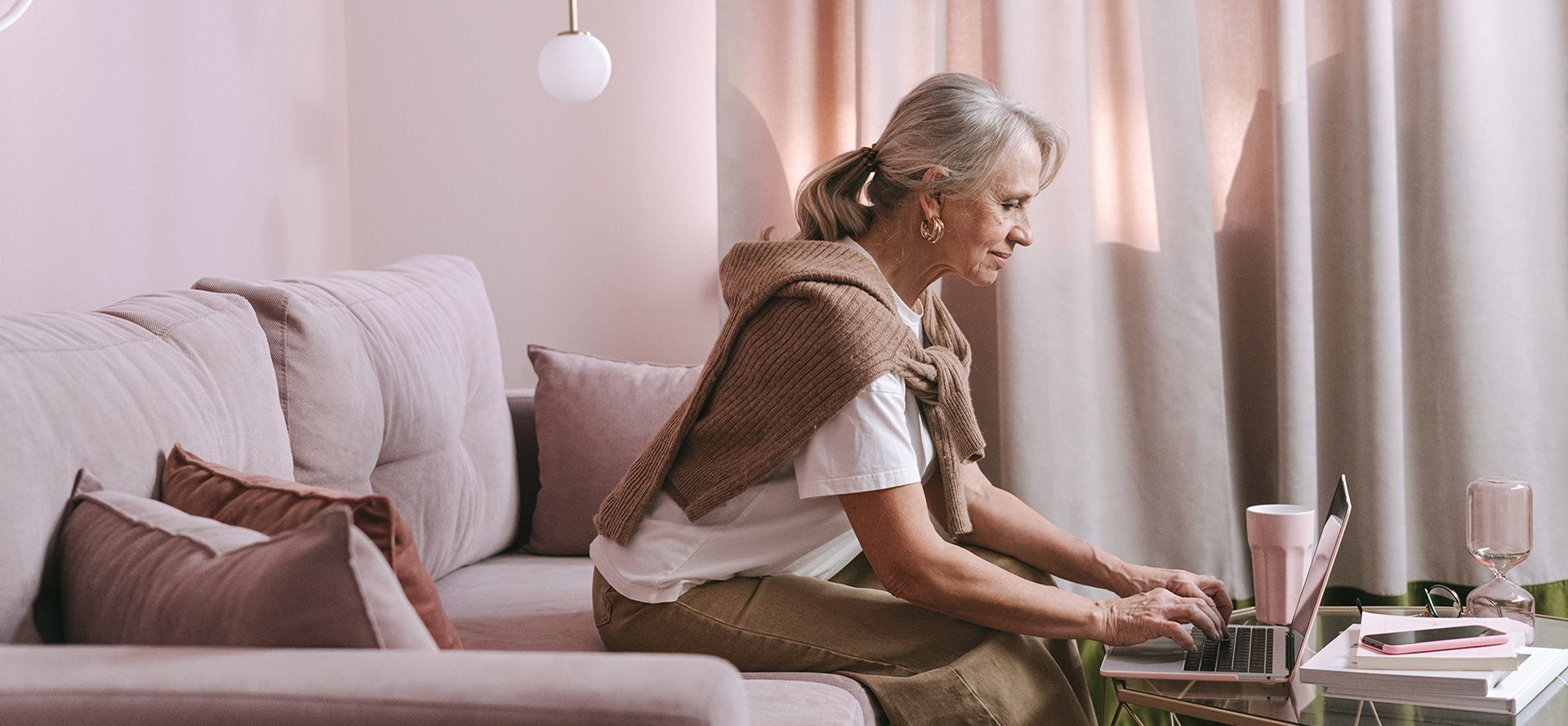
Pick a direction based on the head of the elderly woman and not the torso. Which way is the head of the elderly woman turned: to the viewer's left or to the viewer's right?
to the viewer's right

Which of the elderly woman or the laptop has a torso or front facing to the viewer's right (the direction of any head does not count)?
the elderly woman

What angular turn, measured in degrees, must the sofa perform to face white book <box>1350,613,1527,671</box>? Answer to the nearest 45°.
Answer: approximately 45° to its left

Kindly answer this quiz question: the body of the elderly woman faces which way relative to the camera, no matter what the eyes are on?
to the viewer's right

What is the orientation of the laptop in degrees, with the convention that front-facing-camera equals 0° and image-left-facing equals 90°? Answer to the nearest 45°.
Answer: approximately 90°
